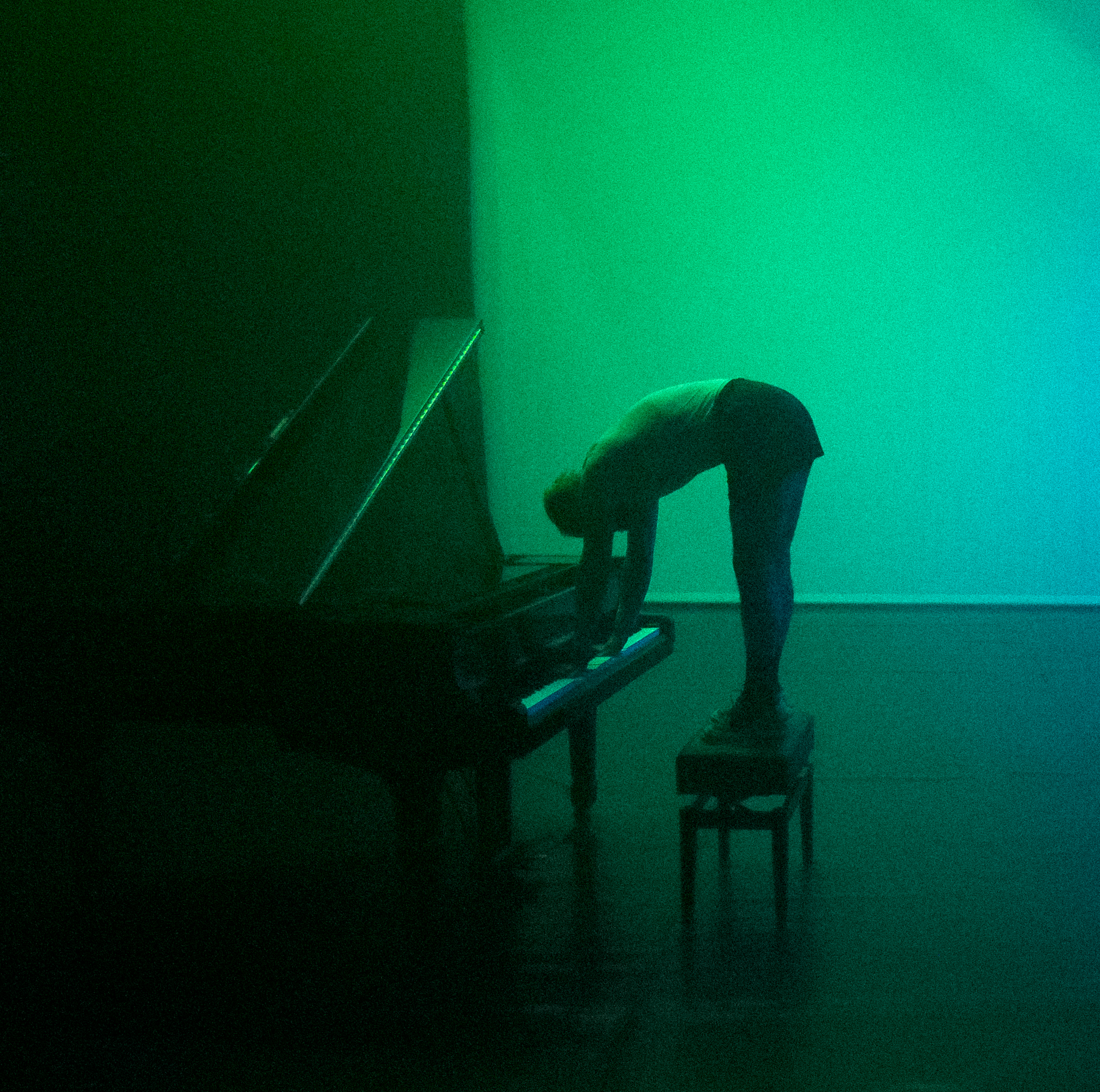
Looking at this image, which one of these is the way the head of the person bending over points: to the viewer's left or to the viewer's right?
to the viewer's left

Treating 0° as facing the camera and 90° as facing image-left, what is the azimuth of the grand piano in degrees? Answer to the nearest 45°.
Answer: approximately 315°

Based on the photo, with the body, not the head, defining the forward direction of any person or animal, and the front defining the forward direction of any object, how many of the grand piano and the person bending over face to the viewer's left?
1

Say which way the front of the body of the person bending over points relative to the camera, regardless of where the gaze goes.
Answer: to the viewer's left

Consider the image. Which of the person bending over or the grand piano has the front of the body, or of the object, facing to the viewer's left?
the person bending over
